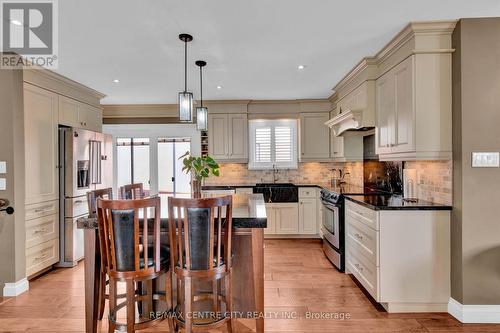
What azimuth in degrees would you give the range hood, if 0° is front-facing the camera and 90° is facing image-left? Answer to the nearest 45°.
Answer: approximately 45°

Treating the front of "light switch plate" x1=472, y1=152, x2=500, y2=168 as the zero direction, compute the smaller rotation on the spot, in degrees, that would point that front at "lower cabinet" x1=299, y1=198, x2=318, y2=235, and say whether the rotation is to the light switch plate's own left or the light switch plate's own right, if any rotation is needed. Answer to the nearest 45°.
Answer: approximately 135° to the light switch plate's own right

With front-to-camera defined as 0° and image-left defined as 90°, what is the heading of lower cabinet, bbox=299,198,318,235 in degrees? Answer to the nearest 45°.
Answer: approximately 0°

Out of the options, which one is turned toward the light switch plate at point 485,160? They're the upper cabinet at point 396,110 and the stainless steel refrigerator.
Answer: the stainless steel refrigerator

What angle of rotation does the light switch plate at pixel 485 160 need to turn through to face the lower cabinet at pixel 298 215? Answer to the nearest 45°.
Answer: approximately 135° to its right

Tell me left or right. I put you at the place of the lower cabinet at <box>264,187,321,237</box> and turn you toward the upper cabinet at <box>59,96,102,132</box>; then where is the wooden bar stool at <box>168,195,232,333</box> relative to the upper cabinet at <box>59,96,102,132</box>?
left

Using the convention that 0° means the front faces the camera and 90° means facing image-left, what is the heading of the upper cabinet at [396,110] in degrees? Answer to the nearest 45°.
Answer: approximately 45°

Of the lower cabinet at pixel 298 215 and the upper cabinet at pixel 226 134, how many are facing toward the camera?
2

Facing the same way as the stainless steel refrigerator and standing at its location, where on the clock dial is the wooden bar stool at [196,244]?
The wooden bar stool is roughly at 1 o'clock from the stainless steel refrigerator.
